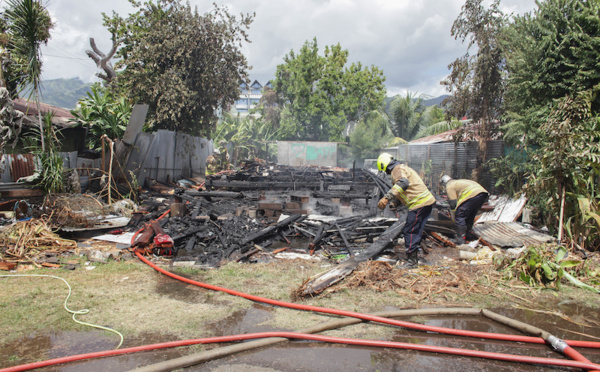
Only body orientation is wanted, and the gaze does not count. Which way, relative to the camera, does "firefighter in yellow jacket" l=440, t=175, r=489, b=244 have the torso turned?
to the viewer's left

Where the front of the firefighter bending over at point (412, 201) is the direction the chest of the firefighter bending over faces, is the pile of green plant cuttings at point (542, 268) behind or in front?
behind

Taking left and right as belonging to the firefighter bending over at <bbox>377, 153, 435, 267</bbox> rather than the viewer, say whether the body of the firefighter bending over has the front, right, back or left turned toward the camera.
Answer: left

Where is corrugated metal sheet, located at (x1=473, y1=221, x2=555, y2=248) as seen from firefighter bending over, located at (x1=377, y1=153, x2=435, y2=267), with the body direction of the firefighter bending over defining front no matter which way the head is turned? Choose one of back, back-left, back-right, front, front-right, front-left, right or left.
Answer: back-right

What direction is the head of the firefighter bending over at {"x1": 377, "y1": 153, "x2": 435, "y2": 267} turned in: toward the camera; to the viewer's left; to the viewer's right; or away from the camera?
to the viewer's left
